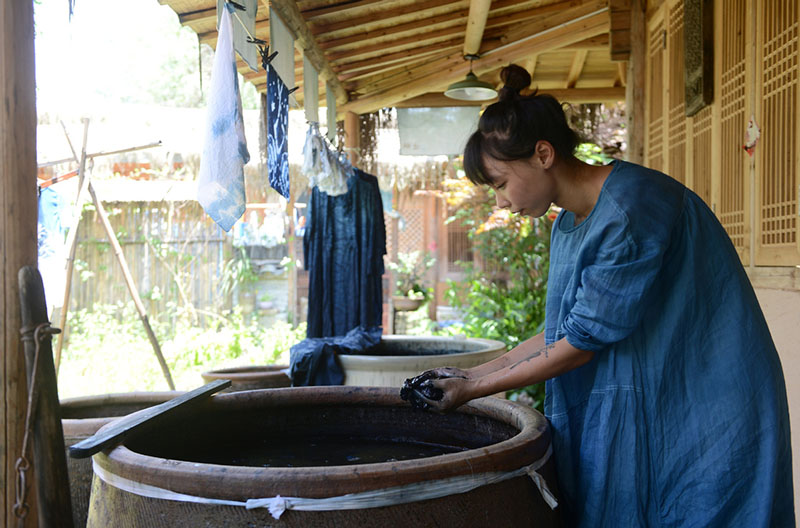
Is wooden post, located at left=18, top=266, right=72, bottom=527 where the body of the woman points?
yes

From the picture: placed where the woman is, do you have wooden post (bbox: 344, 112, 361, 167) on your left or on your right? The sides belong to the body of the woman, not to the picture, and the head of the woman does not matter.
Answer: on your right

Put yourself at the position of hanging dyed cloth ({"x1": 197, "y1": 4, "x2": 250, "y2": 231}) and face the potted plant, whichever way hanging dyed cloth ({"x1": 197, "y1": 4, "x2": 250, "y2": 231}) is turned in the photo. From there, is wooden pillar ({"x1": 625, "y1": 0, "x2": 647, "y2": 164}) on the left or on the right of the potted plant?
right

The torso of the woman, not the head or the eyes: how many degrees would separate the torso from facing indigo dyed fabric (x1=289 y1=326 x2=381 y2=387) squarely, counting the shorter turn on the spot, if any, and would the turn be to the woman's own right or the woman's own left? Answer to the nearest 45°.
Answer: approximately 45° to the woman's own right

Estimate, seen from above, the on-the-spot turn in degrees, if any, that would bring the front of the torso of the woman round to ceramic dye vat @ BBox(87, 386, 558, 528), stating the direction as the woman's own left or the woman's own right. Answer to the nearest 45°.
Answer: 0° — they already face it

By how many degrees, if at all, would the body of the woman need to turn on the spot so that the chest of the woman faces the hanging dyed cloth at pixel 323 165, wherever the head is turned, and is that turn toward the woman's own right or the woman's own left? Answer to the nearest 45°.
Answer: approximately 45° to the woman's own right

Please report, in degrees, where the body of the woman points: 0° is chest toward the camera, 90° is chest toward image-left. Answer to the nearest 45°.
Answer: approximately 90°

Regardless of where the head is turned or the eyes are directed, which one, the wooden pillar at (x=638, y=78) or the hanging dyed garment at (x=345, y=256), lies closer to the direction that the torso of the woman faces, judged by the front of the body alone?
the hanging dyed garment

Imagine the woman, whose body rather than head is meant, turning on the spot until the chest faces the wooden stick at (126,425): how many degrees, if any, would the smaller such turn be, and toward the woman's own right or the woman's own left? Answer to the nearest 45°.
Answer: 0° — they already face it
